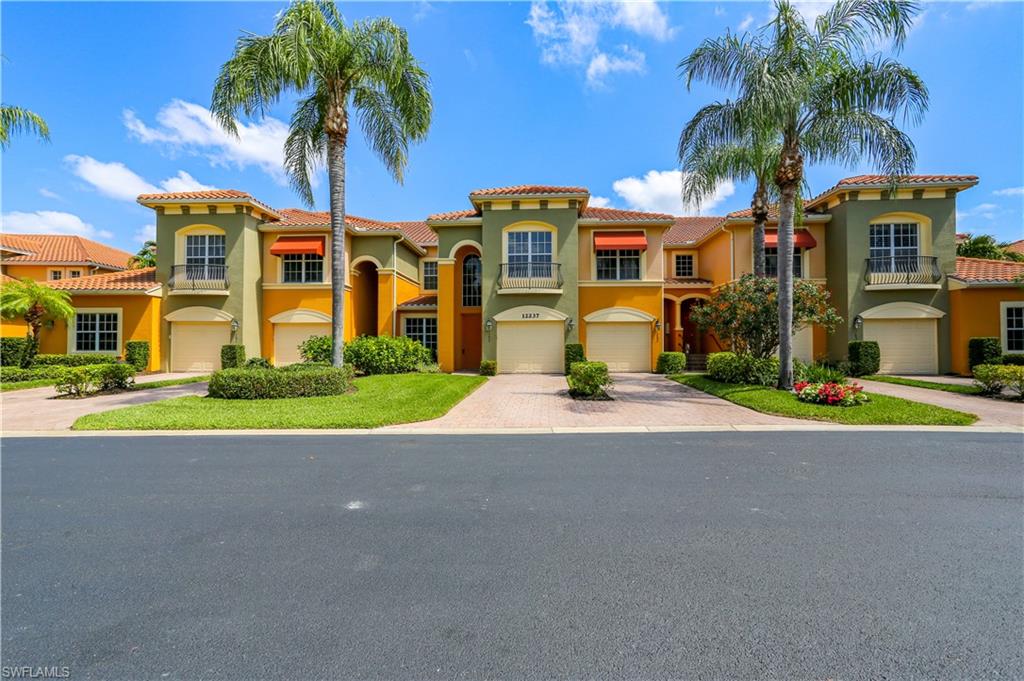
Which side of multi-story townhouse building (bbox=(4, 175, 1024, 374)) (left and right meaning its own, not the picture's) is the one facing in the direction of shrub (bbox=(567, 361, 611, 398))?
front

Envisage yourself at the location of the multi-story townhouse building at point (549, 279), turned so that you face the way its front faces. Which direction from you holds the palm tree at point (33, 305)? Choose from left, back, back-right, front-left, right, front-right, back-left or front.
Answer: right

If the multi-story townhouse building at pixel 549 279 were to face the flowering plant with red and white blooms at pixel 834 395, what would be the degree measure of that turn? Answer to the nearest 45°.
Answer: approximately 45° to its left

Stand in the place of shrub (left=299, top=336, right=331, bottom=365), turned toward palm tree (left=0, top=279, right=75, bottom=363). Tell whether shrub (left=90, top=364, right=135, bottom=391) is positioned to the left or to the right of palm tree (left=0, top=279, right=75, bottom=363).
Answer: left

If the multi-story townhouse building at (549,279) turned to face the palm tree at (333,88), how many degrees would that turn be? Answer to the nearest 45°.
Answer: approximately 45° to its right

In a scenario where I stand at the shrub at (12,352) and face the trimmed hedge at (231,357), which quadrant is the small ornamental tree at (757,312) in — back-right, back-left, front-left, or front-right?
front-right

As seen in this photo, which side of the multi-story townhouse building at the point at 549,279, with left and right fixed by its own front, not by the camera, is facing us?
front

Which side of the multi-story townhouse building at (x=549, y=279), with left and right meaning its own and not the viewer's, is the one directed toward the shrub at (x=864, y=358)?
left

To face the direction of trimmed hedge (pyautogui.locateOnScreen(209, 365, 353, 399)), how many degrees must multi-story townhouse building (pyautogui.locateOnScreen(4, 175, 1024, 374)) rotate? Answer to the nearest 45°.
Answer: approximately 45° to its right

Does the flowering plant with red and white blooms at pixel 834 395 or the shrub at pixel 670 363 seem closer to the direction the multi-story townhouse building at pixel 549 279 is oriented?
the flowering plant with red and white blooms

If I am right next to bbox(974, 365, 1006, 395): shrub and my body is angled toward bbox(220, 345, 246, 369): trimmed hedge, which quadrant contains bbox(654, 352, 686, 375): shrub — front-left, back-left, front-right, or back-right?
front-right

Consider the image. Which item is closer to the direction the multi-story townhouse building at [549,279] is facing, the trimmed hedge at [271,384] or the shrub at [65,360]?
the trimmed hedge
